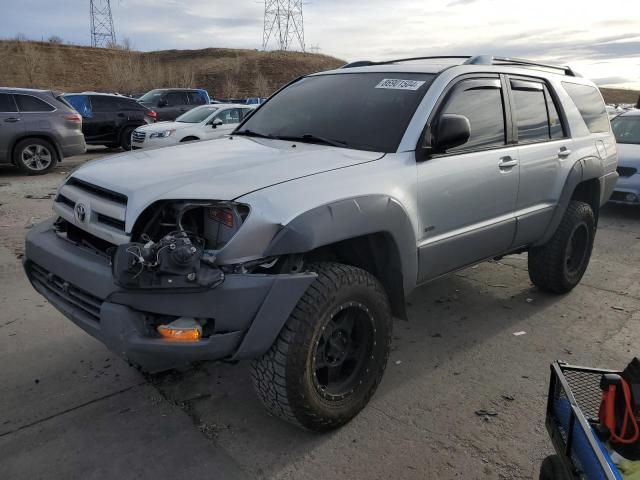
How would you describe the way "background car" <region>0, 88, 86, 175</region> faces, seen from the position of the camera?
facing to the left of the viewer

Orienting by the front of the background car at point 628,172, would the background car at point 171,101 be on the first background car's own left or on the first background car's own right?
on the first background car's own right

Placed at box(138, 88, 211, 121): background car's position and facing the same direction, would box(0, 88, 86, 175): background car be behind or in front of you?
in front

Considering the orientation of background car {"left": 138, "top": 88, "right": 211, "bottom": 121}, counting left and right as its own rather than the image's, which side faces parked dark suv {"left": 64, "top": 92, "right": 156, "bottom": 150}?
front

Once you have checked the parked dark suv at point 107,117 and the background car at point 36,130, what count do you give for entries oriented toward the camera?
0

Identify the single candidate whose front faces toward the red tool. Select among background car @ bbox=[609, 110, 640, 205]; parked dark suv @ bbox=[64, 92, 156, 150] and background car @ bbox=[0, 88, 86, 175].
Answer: background car @ bbox=[609, 110, 640, 205]

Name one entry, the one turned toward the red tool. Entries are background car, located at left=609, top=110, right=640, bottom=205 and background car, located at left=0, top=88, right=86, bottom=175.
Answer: background car, located at left=609, top=110, right=640, bottom=205

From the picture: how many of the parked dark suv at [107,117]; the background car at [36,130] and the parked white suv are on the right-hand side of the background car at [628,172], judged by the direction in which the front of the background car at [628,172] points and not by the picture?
3

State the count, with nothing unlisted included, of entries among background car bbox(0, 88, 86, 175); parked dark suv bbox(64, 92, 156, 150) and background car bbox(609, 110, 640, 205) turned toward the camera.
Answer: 1

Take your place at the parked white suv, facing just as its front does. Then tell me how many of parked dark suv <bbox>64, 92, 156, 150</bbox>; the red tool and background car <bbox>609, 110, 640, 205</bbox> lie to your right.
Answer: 1
